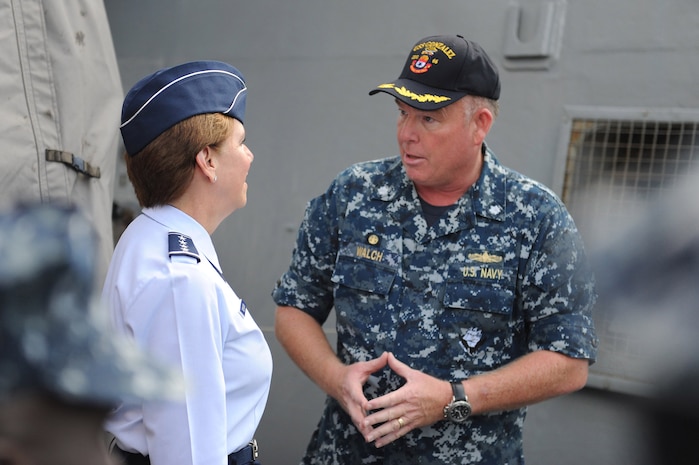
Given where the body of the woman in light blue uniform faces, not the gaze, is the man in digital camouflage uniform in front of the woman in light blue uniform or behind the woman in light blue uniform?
in front

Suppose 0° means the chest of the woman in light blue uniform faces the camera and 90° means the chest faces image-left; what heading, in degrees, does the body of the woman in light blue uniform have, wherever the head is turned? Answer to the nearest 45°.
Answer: approximately 270°

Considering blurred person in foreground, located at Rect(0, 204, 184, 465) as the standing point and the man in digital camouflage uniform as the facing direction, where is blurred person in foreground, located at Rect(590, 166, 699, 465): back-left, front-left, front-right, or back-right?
front-right

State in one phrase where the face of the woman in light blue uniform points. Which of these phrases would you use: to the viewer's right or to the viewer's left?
to the viewer's right

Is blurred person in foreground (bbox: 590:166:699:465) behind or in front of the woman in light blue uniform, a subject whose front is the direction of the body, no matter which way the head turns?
in front

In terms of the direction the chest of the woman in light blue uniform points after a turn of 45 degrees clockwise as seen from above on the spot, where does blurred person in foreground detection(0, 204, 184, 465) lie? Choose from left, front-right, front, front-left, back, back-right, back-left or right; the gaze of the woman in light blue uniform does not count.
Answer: front-right

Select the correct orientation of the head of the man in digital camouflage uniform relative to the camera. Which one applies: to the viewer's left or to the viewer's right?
to the viewer's left

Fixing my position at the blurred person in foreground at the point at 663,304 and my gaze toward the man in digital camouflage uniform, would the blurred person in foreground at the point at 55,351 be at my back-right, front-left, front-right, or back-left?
front-left
